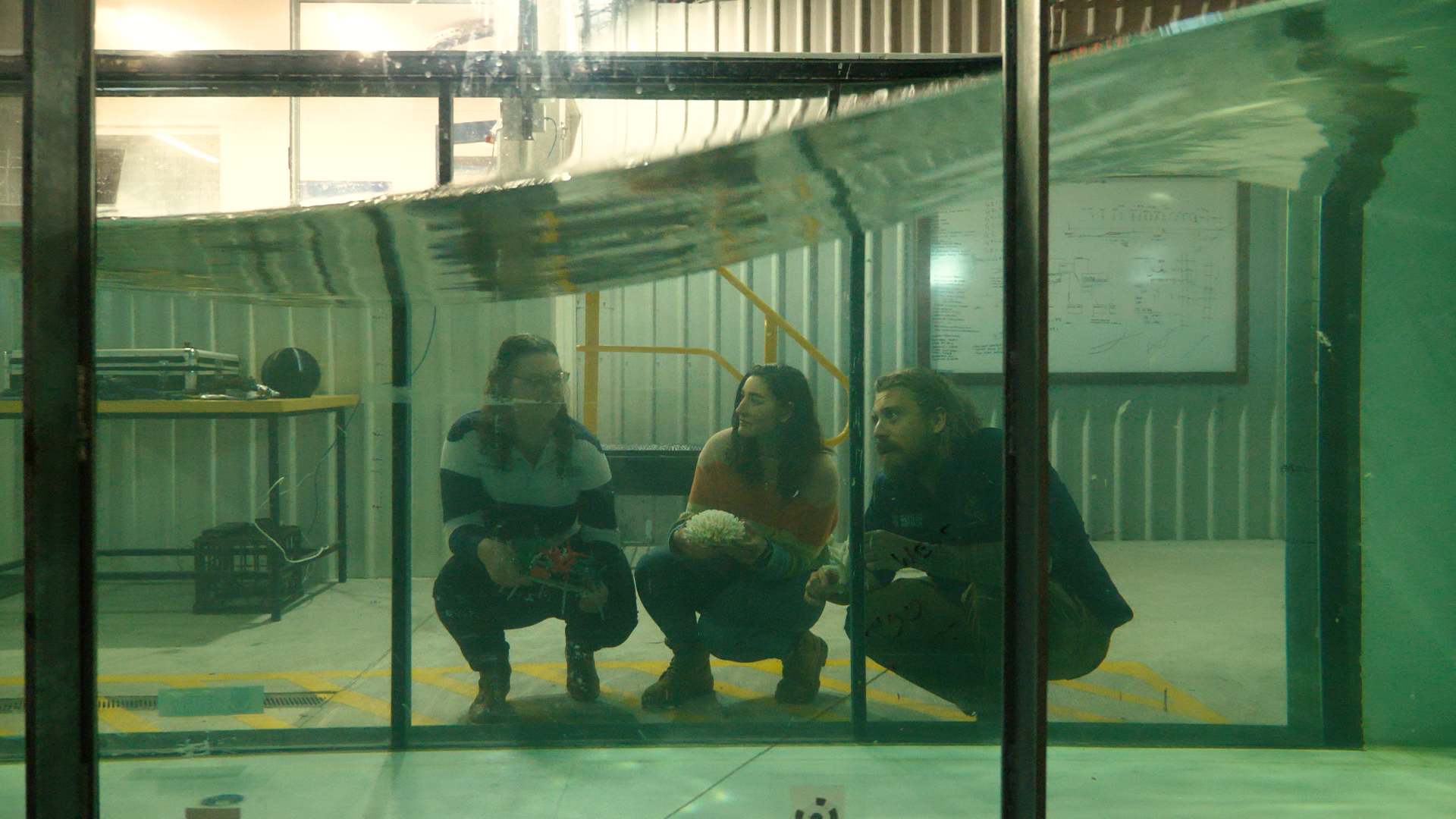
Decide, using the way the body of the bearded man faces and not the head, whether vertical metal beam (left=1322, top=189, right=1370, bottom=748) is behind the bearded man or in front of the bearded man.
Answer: behind

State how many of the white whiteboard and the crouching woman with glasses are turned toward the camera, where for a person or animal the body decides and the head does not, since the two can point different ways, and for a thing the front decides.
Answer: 2

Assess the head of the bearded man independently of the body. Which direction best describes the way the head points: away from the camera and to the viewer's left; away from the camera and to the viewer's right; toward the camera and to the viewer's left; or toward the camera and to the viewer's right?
toward the camera and to the viewer's left

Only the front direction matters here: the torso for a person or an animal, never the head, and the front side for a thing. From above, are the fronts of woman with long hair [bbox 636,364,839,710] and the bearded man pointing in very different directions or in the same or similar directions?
same or similar directions

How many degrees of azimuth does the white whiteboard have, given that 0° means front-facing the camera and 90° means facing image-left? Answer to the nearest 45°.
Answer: approximately 0°

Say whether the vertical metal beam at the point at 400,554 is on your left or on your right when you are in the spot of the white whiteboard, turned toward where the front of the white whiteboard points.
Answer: on your right

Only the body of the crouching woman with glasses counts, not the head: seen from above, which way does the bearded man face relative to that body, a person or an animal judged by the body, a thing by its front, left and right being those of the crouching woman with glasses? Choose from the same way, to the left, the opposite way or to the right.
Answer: to the right

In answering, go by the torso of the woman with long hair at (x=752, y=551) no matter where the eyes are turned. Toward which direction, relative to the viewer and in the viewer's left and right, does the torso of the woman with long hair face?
facing the viewer and to the left of the viewer

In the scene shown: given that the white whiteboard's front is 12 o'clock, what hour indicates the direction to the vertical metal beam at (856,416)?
The vertical metal beam is roughly at 2 o'clock from the white whiteboard.

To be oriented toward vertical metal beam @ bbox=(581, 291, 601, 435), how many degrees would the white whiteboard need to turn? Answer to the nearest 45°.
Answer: approximately 45° to its right

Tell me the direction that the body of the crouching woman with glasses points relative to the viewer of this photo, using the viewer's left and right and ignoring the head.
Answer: facing the viewer
